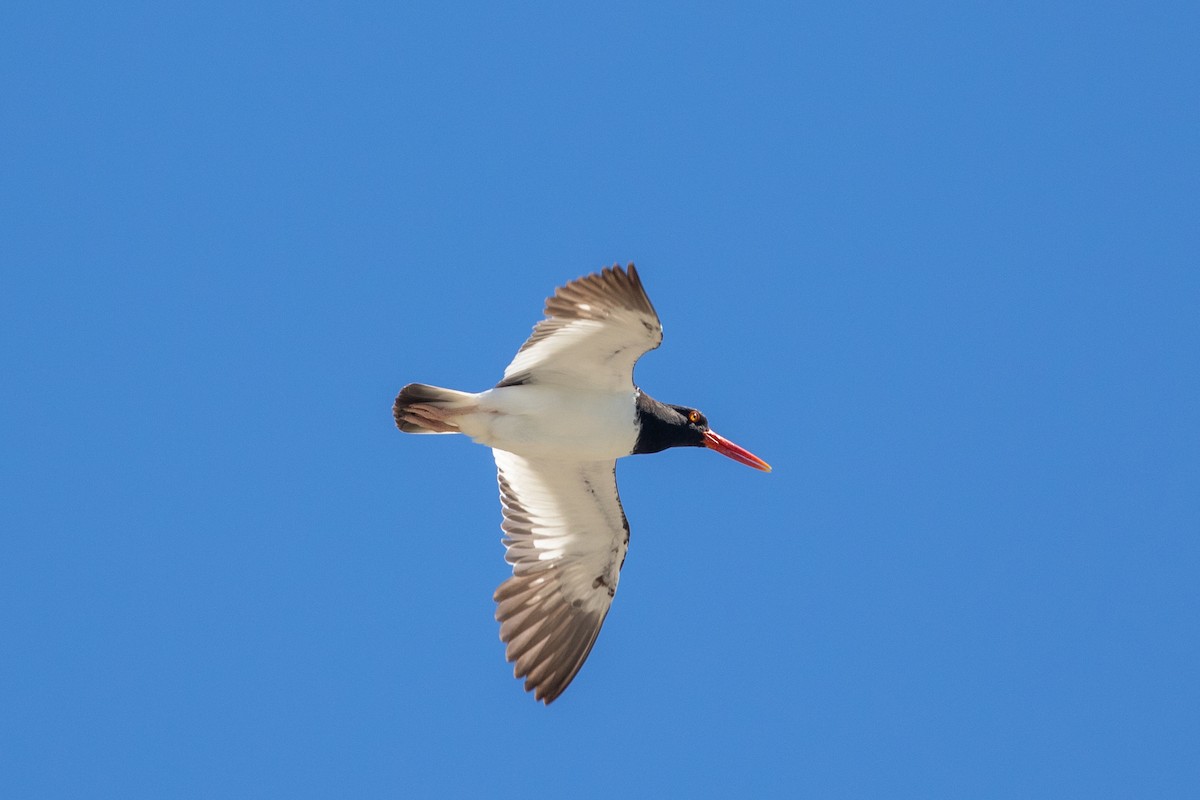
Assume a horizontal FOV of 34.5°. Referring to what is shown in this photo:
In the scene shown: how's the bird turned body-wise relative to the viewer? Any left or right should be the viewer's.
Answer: facing to the right of the viewer
